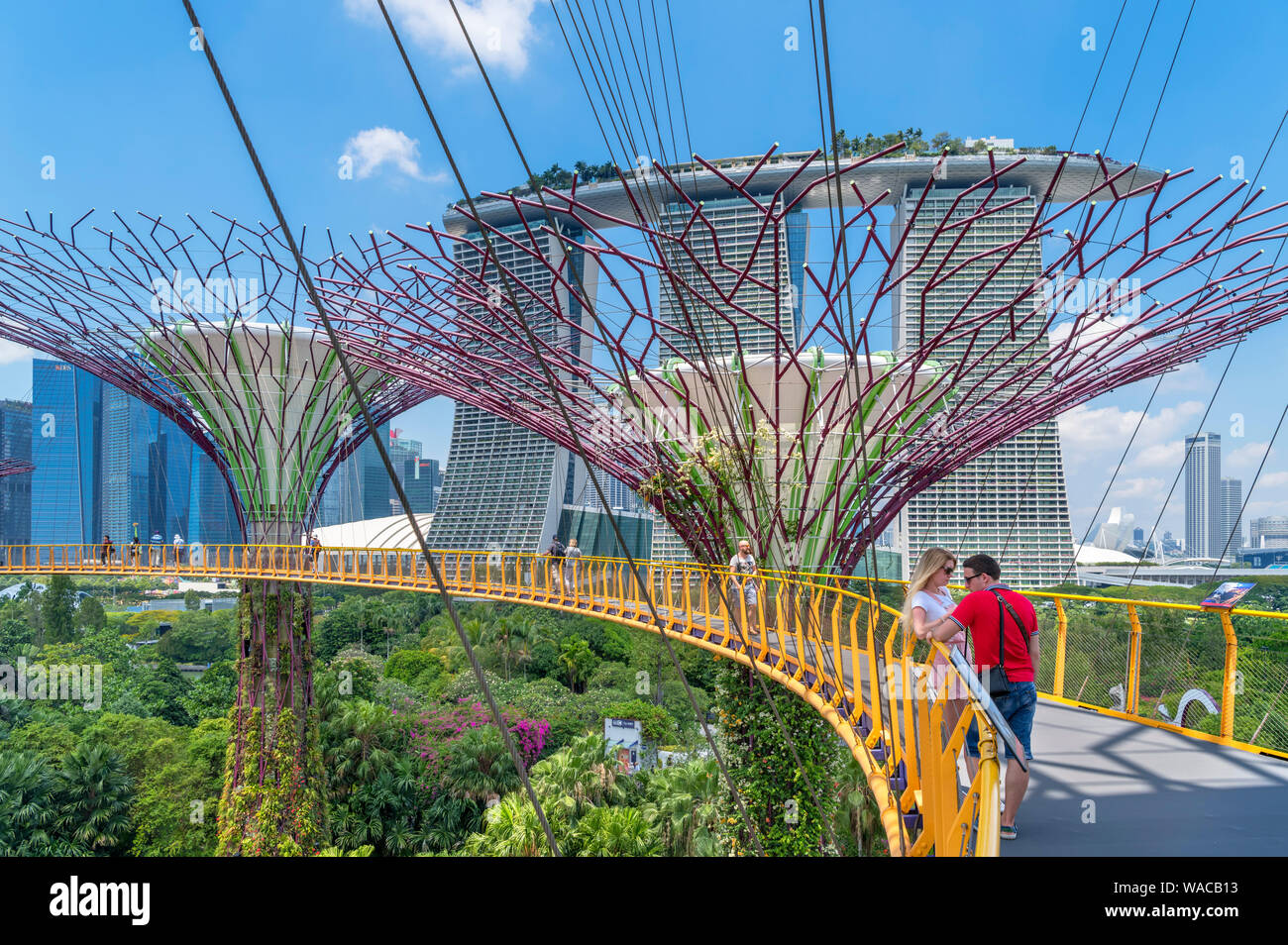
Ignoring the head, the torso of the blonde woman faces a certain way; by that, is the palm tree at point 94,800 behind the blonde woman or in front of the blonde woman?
behind

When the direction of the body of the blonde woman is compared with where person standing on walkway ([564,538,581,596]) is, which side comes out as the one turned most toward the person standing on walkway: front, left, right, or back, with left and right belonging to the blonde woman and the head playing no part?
back

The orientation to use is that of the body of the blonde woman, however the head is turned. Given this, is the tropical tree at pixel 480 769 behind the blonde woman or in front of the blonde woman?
behind

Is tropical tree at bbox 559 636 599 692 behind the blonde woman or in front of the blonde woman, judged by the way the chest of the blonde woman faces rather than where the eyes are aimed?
behind

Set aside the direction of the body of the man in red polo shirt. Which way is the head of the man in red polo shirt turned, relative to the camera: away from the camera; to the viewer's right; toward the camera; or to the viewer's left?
to the viewer's left

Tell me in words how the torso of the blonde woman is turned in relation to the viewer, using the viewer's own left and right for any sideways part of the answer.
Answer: facing the viewer and to the right of the viewer
